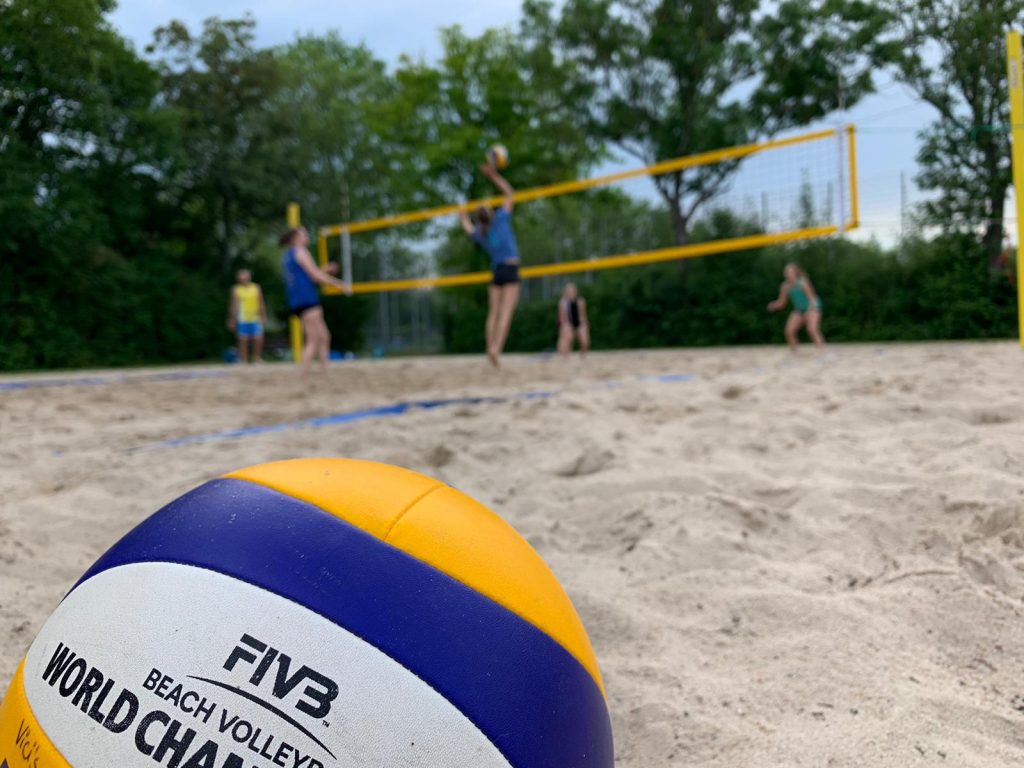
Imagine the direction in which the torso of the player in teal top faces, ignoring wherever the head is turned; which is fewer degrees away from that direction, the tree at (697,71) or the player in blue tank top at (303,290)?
the player in blue tank top

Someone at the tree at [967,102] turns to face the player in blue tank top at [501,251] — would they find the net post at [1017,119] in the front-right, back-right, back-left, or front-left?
front-left

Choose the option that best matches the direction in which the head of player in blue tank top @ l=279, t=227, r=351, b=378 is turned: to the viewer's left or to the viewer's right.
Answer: to the viewer's right

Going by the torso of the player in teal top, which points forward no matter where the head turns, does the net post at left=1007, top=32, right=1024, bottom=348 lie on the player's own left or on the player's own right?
on the player's own left

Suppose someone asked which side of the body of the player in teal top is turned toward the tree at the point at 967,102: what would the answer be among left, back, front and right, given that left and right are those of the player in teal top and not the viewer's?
back

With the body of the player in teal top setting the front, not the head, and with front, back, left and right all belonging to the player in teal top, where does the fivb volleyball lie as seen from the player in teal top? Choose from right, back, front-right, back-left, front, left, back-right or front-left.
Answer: front-left

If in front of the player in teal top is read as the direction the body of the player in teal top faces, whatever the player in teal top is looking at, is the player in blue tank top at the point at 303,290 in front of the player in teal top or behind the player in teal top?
in front

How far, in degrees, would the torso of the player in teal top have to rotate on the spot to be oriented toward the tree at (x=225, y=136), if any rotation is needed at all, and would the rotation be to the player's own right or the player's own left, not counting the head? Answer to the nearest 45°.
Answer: approximately 90° to the player's own right

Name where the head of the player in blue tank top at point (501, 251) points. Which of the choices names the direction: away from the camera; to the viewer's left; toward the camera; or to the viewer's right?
away from the camera

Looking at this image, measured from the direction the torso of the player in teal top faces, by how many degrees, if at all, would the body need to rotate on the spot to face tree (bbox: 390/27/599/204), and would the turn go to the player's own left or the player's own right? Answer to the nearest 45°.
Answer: approximately 90° to the player's own right

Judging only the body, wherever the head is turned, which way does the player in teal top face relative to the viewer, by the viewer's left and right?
facing the viewer and to the left of the viewer
